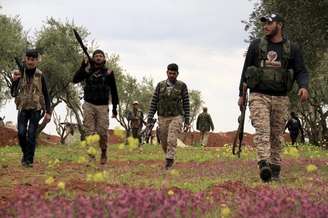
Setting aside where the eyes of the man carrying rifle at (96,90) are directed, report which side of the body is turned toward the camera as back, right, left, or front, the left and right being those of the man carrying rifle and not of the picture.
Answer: front

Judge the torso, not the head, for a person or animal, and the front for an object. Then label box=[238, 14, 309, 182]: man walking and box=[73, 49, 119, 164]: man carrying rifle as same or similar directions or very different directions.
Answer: same or similar directions

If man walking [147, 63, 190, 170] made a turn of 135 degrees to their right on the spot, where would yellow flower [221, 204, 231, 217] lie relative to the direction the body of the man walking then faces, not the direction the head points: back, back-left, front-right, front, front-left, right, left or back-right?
back-left

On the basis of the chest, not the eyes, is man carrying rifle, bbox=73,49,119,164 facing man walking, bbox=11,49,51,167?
no

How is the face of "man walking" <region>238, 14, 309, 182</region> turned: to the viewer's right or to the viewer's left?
to the viewer's left

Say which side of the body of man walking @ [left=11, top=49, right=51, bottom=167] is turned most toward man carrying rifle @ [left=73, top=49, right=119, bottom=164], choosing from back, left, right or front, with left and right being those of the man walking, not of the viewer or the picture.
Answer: left

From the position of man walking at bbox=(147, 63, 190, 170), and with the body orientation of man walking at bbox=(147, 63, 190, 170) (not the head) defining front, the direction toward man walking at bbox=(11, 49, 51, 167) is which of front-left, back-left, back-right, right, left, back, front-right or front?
right

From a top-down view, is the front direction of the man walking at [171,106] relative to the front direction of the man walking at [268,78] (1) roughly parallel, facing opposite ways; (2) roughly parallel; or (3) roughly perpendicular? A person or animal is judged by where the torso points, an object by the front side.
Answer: roughly parallel

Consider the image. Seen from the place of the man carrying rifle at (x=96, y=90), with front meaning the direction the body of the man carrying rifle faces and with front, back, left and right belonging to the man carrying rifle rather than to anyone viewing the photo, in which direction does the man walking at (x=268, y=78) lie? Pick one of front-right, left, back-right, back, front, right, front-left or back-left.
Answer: front-left

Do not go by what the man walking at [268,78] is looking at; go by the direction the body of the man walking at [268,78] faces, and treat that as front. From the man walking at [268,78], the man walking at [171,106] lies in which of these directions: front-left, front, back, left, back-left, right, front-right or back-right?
back-right

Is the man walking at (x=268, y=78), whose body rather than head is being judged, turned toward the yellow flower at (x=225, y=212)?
yes

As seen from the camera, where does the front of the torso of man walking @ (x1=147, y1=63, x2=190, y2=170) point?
toward the camera
